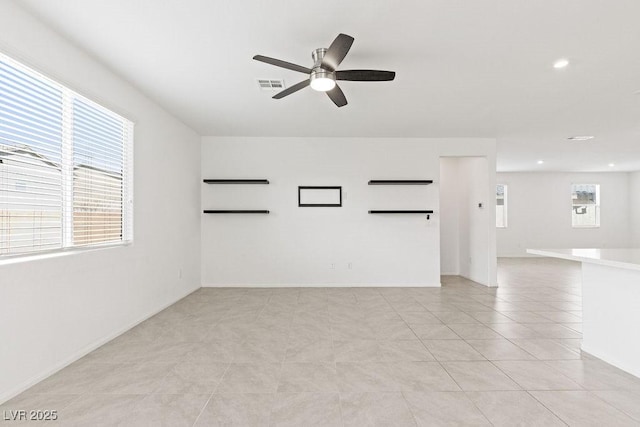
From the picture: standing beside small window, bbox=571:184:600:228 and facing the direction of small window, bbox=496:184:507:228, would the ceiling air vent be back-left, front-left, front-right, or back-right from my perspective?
front-left

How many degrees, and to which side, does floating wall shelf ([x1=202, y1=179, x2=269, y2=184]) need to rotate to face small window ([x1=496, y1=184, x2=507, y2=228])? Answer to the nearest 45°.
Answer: approximately 90° to its left

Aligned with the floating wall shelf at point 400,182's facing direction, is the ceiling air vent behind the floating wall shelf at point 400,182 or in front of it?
in front

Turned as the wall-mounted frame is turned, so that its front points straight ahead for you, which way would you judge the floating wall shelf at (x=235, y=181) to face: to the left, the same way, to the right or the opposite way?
the same way

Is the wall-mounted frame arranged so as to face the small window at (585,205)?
no

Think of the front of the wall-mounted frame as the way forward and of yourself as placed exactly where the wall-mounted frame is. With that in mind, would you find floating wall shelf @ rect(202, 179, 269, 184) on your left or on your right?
on your right

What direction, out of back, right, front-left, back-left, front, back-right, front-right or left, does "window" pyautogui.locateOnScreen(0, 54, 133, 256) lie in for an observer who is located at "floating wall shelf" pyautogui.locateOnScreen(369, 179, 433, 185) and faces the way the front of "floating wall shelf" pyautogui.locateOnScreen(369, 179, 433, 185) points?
front-right

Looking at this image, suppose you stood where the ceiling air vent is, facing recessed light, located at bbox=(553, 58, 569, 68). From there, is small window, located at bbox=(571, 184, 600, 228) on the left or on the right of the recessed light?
left

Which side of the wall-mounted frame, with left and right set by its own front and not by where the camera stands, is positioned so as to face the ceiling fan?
front

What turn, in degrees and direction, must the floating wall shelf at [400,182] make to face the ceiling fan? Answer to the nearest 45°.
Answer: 0° — it already faces it

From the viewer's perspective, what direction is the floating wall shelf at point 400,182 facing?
toward the camera

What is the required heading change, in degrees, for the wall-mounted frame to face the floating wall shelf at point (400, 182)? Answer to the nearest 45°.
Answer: approximately 90° to its left

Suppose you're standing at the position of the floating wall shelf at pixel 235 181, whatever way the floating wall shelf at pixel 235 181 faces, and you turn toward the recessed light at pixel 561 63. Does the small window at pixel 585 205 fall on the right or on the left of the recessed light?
left

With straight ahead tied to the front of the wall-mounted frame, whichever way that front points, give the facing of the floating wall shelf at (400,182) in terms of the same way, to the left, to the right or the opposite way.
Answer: the same way

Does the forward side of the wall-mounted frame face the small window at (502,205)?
no

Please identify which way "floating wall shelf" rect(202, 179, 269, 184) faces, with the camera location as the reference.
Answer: facing the viewer
